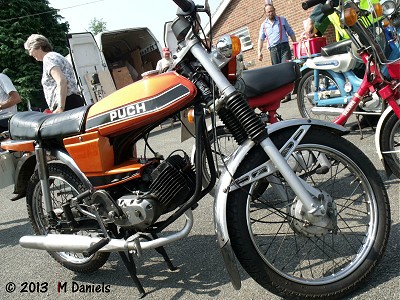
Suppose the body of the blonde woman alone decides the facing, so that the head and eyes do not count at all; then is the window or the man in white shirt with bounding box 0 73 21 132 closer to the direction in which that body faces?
the man in white shirt

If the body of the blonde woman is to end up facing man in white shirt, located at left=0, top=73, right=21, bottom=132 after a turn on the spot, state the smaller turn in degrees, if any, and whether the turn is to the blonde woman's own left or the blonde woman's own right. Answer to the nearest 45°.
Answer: approximately 45° to the blonde woman's own right

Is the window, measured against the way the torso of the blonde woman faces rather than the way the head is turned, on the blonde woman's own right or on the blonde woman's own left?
on the blonde woman's own right

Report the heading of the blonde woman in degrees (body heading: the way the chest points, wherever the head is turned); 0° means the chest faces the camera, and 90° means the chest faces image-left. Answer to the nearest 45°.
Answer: approximately 90°
